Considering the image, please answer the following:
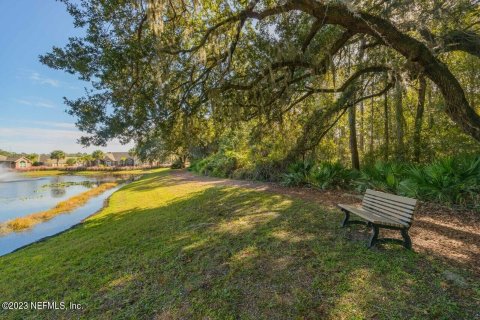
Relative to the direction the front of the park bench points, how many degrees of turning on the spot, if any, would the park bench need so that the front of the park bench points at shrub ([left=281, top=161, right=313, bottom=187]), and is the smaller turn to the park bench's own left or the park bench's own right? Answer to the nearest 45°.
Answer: approximately 90° to the park bench's own right

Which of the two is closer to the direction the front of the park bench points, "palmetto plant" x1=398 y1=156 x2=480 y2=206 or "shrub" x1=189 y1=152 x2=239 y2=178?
the shrub

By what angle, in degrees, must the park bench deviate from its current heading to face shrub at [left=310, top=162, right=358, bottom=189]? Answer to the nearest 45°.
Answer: approximately 135° to its right

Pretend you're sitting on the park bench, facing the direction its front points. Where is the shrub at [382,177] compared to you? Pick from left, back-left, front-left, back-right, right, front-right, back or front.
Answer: back-right

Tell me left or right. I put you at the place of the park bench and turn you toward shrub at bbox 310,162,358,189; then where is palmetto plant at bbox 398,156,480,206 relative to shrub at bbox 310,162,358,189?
right

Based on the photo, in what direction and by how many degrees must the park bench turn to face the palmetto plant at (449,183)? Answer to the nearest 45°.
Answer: approximately 180°

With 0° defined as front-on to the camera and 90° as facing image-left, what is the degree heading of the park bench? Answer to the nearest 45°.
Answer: approximately 45°

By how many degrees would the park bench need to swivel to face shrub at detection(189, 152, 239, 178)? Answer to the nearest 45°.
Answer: approximately 90° to its right
